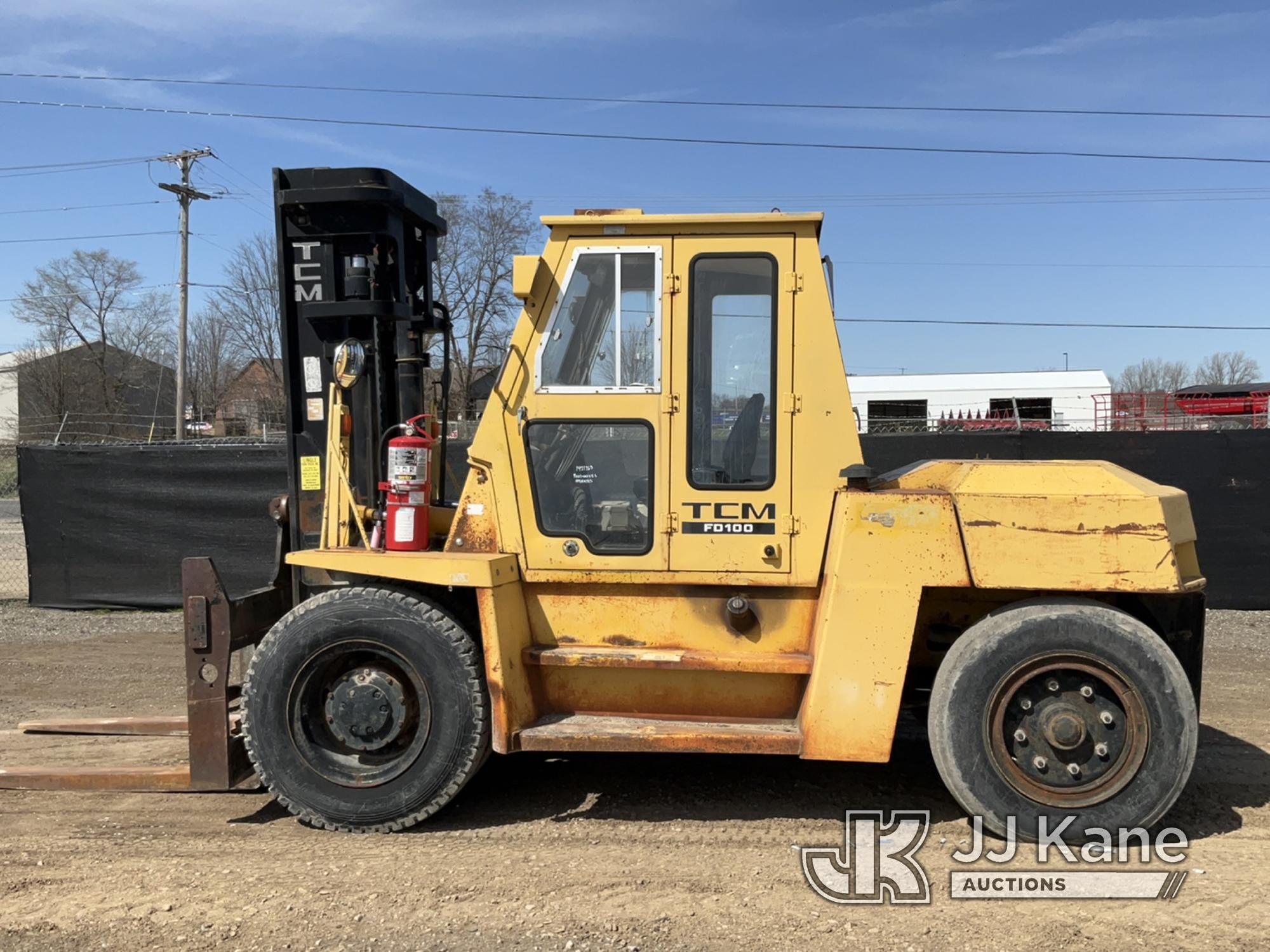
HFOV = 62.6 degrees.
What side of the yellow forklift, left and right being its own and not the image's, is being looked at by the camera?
left

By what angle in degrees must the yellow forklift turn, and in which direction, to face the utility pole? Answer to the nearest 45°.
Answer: approximately 45° to its right

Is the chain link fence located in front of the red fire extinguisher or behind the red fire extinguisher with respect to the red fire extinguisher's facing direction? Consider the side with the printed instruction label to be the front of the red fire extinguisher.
behind

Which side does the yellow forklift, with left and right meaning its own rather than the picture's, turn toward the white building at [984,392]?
right

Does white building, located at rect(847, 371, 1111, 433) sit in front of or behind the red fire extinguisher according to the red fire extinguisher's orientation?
behind

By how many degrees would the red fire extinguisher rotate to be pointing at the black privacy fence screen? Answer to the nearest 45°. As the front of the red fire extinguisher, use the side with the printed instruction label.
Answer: approximately 180°
